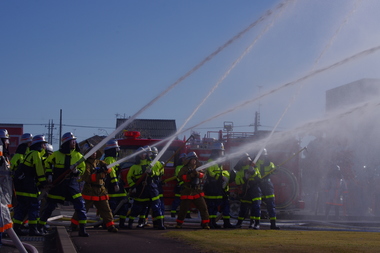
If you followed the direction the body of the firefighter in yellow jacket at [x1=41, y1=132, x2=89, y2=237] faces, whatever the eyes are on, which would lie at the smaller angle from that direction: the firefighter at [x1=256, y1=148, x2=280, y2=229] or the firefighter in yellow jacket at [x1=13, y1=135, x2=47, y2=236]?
the firefighter

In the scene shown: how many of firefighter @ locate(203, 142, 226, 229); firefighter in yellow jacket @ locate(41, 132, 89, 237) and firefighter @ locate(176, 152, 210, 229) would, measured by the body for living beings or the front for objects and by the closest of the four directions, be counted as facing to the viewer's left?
0

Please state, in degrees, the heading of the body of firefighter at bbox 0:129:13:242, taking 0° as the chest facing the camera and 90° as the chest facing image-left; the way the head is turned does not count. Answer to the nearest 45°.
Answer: approximately 270°

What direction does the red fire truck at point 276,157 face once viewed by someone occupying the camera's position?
facing to the left of the viewer

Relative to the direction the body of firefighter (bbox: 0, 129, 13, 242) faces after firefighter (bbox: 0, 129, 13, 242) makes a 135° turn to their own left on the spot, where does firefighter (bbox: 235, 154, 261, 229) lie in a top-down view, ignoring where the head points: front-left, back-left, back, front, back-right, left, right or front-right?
right

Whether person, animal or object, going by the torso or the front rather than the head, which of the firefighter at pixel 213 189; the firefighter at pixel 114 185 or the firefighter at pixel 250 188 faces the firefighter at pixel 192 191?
the firefighter at pixel 114 185

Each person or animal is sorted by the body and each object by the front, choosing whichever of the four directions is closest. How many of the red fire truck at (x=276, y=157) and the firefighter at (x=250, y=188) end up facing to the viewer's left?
1

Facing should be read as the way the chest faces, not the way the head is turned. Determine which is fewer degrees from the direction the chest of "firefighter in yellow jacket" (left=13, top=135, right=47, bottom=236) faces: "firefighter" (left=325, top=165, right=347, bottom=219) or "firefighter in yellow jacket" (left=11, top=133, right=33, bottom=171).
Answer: the firefighter

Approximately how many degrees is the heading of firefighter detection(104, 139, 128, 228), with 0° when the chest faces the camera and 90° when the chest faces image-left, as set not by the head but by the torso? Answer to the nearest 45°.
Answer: approximately 270°

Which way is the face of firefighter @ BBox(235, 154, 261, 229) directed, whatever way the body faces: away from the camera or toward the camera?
away from the camera

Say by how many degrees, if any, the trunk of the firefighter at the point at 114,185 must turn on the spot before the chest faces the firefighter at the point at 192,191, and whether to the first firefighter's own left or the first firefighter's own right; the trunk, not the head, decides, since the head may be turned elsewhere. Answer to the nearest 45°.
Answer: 0° — they already face them

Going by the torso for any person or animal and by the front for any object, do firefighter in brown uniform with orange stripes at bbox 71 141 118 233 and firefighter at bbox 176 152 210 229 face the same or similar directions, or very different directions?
same or similar directions

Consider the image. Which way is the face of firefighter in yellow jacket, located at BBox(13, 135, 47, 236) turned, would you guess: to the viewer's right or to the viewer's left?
to the viewer's right

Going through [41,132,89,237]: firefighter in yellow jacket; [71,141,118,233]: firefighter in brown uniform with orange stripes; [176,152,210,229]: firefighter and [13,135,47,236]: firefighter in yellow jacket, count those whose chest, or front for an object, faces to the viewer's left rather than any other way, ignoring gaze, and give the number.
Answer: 0
